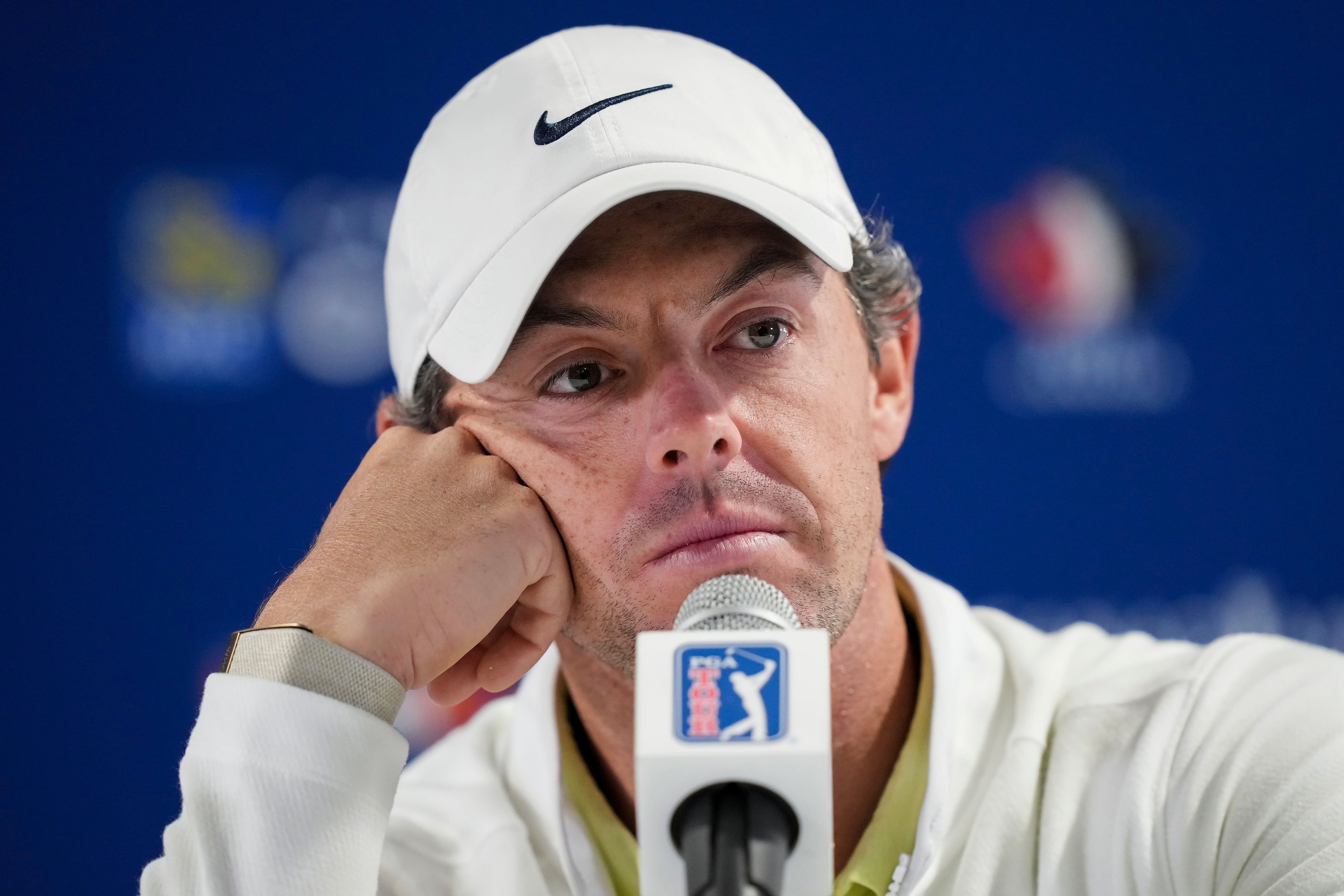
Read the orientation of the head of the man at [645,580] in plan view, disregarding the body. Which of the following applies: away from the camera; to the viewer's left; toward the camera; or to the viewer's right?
toward the camera

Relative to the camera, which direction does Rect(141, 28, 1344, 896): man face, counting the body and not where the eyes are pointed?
toward the camera
